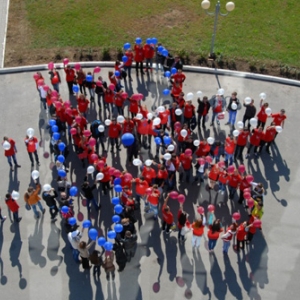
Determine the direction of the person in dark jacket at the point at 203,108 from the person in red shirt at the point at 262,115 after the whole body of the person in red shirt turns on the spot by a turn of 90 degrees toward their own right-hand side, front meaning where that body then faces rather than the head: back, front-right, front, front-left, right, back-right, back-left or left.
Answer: front-left

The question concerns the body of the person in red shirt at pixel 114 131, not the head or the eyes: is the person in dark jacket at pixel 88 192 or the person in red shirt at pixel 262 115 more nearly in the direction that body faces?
the person in dark jacket

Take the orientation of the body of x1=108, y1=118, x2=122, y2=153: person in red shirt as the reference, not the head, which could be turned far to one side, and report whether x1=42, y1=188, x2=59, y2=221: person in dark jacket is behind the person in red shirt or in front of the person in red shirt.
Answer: in front

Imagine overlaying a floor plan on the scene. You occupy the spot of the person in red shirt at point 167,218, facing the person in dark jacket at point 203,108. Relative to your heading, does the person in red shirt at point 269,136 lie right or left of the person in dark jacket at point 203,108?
right

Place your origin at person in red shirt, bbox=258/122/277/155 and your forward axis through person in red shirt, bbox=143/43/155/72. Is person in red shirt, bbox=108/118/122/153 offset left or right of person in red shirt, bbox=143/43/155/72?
left

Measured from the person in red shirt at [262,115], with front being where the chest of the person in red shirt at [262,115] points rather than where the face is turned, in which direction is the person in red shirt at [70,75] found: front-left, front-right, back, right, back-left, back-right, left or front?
front-right
